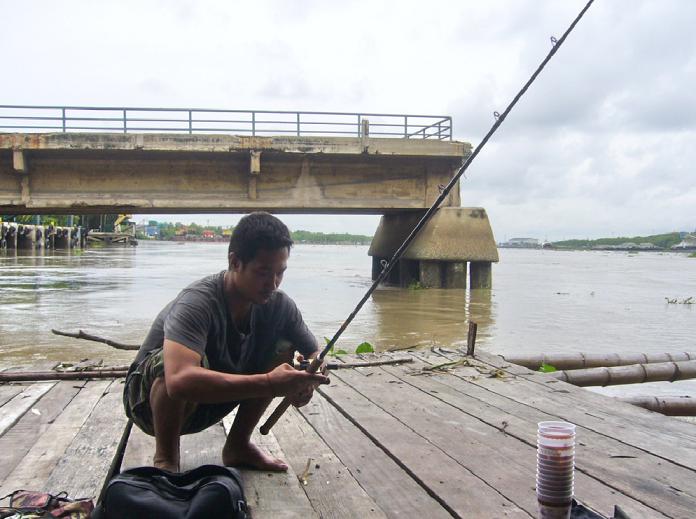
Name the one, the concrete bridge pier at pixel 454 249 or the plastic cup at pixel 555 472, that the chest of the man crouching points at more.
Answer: the plastic cup

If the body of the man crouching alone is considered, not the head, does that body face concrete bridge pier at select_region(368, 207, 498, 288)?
no

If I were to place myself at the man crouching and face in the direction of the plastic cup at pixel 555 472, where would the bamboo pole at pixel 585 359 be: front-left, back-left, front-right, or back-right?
front-left

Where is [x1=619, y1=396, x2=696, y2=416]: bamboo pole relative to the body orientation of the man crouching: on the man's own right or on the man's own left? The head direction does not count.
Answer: on the man's own left

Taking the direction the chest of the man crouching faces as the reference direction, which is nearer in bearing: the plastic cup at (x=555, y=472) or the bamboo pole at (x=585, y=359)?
the plastic cup

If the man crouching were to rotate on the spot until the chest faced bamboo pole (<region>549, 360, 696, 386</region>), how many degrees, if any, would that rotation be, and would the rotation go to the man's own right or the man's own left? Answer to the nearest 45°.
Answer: approximately 90° to the man's own left

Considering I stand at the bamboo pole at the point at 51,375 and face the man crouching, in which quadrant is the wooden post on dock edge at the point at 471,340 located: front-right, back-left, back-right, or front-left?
front-left

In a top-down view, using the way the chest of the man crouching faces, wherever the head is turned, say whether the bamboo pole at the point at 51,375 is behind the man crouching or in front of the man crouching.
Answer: behind

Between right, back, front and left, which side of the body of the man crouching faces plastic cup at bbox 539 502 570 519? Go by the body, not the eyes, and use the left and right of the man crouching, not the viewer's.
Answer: front

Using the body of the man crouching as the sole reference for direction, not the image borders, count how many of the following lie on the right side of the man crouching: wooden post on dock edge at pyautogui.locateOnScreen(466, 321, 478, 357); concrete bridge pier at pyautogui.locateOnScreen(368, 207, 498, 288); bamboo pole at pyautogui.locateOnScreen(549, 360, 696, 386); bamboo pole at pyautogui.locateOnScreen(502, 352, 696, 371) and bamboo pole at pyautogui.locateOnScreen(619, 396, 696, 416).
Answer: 0

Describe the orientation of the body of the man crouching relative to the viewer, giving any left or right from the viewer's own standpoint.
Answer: facing the viewer and to the right of the viewer

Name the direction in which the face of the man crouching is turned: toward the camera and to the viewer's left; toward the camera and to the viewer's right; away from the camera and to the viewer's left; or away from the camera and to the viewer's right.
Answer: toward the camera and to the viewer's right

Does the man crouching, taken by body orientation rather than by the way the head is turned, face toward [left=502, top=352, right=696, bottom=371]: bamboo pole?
no

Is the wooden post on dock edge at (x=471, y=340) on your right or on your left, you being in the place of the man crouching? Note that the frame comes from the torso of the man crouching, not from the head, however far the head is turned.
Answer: on your left
